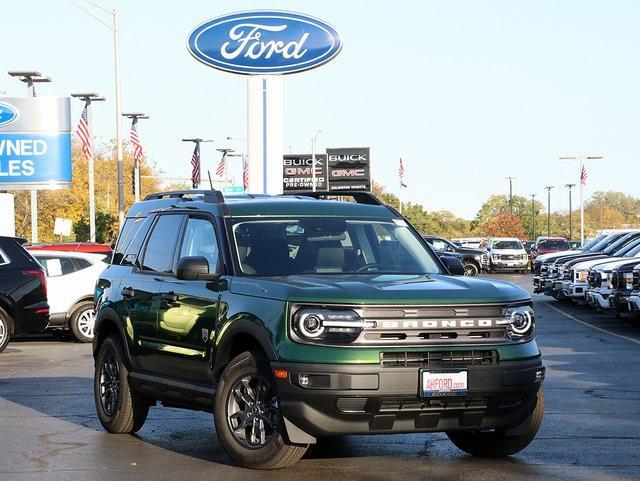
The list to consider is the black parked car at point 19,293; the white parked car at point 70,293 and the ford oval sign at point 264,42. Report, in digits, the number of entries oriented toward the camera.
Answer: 1

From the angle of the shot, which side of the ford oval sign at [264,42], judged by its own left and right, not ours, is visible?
front

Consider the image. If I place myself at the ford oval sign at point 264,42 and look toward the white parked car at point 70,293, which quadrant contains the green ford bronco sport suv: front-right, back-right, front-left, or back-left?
front-left

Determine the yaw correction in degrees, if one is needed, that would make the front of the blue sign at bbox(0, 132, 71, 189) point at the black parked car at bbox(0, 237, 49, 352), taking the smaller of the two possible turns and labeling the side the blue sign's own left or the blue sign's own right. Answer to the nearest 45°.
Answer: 0° — it already faces it

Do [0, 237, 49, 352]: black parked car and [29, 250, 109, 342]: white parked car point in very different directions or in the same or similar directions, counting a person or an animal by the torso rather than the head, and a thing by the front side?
same or similar directions

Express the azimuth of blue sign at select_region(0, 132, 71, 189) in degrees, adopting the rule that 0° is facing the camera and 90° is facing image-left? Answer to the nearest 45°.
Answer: approximately 0°

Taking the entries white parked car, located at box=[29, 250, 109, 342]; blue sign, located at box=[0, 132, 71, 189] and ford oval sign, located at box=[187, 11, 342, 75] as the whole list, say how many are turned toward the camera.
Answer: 2

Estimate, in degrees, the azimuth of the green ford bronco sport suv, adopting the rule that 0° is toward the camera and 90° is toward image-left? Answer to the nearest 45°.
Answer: approximately 315°

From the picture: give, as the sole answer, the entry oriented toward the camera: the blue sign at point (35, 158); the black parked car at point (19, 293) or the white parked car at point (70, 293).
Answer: the blue sign

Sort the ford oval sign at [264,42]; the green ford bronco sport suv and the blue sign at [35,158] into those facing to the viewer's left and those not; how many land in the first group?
0
